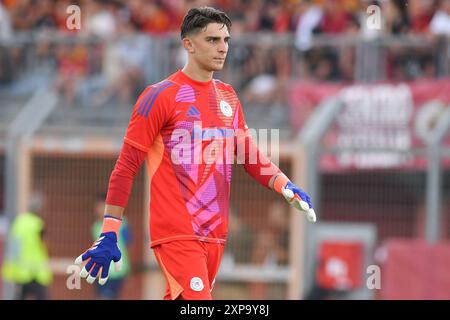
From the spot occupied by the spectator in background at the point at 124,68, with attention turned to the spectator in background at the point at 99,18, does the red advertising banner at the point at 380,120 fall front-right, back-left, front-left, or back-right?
back-right

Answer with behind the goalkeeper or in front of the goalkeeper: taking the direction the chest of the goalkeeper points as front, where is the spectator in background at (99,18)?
behind

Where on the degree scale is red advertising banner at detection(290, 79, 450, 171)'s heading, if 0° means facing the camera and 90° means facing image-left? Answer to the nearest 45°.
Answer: approximately 0°

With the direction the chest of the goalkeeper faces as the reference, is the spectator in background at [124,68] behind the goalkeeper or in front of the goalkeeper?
behind

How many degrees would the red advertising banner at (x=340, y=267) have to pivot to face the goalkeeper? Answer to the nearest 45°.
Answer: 0° — it already faces them
